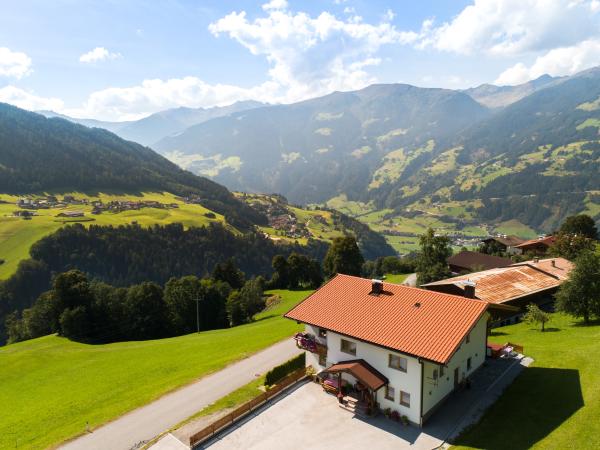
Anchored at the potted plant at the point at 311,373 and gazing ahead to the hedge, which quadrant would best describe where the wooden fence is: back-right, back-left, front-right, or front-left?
front-left

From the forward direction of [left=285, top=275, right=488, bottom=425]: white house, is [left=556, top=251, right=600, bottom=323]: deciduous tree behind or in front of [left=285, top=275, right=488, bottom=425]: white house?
behind

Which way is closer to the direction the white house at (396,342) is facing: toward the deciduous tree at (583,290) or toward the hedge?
the hedge

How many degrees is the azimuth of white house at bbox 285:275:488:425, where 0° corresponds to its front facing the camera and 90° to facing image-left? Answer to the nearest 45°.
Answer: approximately 45°

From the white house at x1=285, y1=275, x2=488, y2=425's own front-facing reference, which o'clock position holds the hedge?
The hedge is roughly at 2 o'clock from the white house.

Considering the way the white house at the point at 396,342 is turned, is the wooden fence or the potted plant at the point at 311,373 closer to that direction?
the wooden fence

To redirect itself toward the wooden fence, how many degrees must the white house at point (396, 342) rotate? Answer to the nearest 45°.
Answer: approximately 45° to its right

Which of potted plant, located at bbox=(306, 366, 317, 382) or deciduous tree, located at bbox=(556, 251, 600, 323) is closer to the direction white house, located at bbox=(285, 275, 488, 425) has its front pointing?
the potted plant

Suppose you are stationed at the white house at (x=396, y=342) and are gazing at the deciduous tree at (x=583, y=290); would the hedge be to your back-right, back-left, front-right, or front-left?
back-left
